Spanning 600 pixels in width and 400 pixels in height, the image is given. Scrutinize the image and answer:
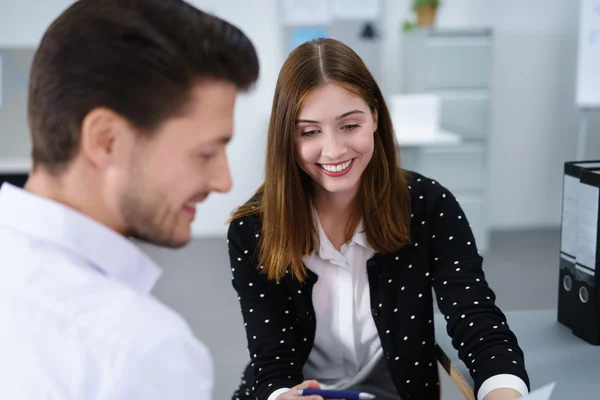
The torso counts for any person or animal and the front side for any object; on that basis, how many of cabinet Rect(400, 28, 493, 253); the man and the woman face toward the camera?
2

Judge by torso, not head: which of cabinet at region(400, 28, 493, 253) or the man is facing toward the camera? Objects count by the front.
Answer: the cabinet

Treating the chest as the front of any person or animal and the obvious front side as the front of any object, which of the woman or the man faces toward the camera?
the woman

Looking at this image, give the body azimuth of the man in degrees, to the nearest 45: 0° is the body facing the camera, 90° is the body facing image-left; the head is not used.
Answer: approximately 225°

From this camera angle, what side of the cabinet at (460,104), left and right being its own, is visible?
front

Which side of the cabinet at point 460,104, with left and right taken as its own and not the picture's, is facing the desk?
front

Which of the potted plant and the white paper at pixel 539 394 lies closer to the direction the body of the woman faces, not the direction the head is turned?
the white paper

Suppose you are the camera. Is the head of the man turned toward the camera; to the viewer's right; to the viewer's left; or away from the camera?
to the viewer's right

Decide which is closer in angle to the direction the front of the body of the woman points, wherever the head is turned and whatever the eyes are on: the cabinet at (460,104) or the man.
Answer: the man

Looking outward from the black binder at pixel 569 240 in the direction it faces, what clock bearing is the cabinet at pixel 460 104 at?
The cabinet is roughly at 4 o'clock from the black binder.

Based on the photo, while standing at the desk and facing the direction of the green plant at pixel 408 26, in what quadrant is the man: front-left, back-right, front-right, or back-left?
back-left

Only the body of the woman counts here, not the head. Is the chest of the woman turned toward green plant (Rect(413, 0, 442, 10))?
no

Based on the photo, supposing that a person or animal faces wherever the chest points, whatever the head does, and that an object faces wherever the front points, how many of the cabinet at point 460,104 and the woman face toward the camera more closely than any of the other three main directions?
2

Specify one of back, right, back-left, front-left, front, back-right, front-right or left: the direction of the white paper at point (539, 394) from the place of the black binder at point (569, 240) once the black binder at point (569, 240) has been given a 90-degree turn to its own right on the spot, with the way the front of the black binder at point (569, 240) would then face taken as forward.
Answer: back-left
